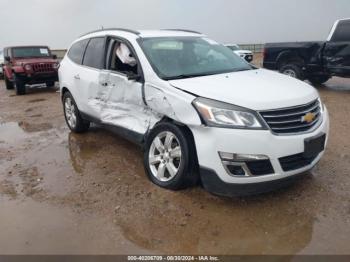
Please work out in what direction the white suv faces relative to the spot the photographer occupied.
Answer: facing the viewer and to the right of the viewer

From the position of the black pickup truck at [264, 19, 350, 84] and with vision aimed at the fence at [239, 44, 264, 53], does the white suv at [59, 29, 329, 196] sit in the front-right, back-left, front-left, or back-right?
back-left

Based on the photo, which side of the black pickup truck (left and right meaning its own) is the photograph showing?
right

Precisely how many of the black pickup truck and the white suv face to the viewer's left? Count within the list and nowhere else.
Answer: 0

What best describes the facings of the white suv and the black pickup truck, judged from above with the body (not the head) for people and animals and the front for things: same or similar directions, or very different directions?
same or similar directions

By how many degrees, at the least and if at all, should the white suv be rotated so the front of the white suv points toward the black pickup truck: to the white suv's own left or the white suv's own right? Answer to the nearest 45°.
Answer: approximately 90° to the white suv's own left

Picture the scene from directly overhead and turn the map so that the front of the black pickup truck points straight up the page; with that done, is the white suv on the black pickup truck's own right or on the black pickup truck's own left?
on the black pickup truck's own right

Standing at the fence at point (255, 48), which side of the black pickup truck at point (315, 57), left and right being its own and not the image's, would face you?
left

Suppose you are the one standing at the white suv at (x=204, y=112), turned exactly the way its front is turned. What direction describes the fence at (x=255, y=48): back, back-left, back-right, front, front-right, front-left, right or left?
back-left
